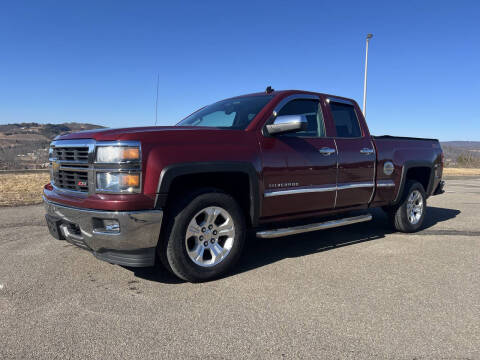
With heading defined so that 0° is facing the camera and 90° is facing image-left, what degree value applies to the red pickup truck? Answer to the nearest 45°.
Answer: approximately 45°
